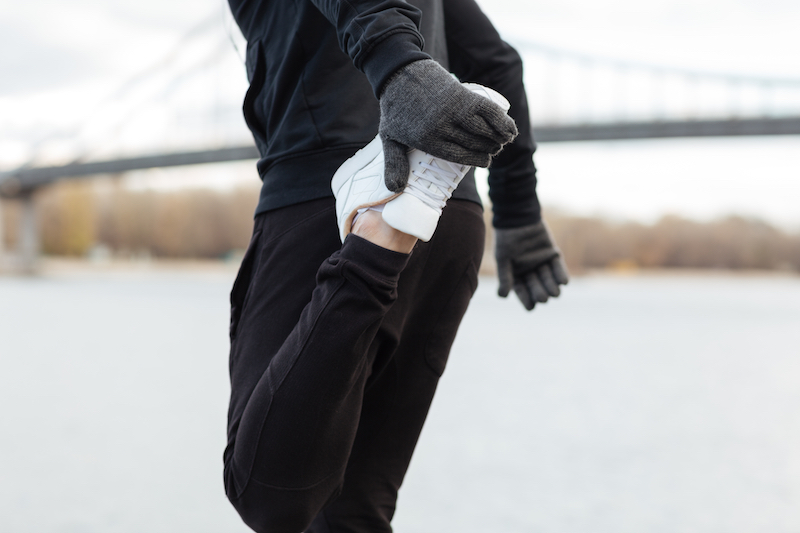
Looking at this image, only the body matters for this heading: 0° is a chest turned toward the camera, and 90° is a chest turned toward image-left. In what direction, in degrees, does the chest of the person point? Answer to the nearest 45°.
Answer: approximately 135°
